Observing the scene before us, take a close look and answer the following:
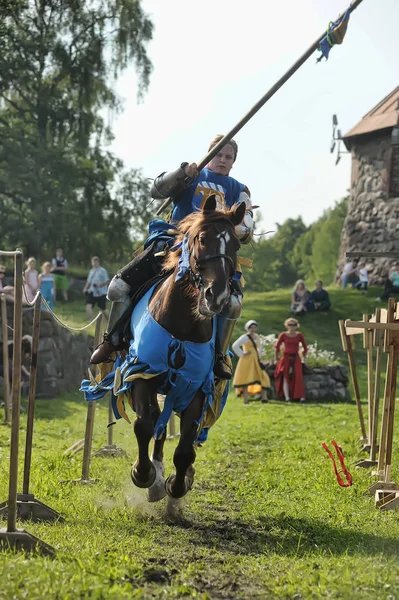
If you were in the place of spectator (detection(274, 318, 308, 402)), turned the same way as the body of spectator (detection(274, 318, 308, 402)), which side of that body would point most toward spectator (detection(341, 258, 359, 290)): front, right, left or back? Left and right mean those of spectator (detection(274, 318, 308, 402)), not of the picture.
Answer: back

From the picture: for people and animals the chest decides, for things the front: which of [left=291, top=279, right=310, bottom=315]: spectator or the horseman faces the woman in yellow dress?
the spectator
